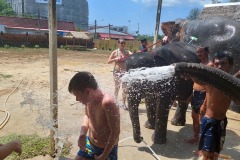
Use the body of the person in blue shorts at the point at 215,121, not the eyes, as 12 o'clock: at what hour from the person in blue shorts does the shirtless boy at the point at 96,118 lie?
The shirtless boy is roughly at 12 o'clock from the person in blue shorts.

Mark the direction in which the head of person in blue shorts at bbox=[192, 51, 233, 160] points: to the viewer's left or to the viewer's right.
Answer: to the viewer's left

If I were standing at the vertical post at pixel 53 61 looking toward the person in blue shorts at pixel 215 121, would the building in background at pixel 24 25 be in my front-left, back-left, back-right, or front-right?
back-left

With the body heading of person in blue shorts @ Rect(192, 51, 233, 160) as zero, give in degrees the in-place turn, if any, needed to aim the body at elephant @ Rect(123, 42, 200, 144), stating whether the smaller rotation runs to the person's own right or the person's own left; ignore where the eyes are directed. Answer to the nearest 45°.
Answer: approximately 90° to the person's own right

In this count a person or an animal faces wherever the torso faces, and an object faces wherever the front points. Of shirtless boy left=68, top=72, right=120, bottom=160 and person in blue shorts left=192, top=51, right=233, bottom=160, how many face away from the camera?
0

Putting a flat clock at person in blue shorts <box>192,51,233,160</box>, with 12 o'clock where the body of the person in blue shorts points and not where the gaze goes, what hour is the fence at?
The fence is roughly at 3 o'clock from the person in blue shorts.

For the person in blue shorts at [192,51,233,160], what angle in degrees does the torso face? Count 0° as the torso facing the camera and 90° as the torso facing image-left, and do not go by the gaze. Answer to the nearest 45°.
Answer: approximately 45°

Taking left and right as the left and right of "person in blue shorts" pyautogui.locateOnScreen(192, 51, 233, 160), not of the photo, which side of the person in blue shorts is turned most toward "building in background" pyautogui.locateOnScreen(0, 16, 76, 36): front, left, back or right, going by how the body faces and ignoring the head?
right
